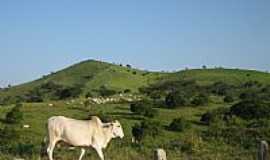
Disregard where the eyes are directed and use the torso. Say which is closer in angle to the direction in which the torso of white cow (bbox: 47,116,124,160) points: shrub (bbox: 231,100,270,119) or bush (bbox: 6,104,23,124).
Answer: the shrub

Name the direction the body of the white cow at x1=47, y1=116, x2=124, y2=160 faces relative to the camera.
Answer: to the viewer's right

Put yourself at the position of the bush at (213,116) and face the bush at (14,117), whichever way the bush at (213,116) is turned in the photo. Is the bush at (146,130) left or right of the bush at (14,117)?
left

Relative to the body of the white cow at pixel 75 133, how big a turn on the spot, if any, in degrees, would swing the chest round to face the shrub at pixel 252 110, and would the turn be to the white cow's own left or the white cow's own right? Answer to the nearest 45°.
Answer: approximately 45° to the white cow's own left

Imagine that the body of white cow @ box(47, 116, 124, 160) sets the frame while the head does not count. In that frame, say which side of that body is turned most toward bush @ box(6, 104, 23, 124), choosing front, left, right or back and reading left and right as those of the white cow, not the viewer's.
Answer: left

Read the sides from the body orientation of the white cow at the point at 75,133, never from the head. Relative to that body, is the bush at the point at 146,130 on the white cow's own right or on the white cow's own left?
on the white cow's own left
